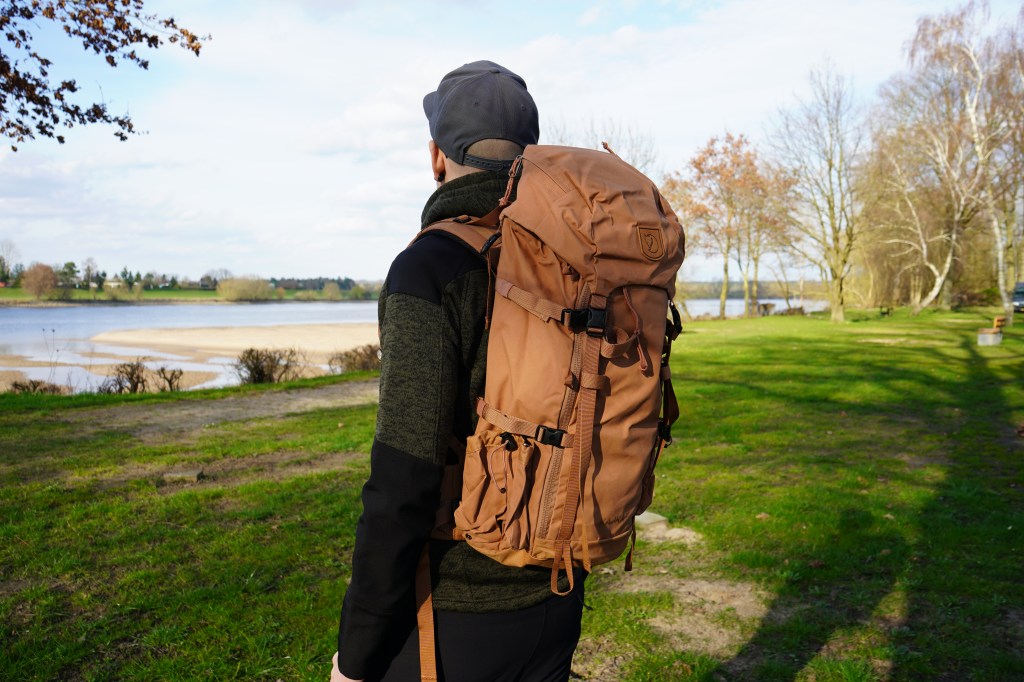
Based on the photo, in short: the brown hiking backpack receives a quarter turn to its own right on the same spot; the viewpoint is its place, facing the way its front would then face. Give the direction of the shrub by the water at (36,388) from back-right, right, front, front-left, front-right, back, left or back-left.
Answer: right

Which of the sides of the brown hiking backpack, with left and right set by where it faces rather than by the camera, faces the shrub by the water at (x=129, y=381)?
back

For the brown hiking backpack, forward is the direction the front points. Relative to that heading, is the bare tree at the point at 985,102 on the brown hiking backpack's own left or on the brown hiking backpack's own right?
on the brown hiking backpack's own left

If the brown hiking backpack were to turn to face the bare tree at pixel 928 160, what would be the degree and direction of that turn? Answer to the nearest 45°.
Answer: approximately 90° to its left

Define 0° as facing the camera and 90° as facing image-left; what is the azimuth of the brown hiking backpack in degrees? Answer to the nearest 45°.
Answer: approximately 315°

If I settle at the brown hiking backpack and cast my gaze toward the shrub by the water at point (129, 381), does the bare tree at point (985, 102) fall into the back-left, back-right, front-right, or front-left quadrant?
front-right
